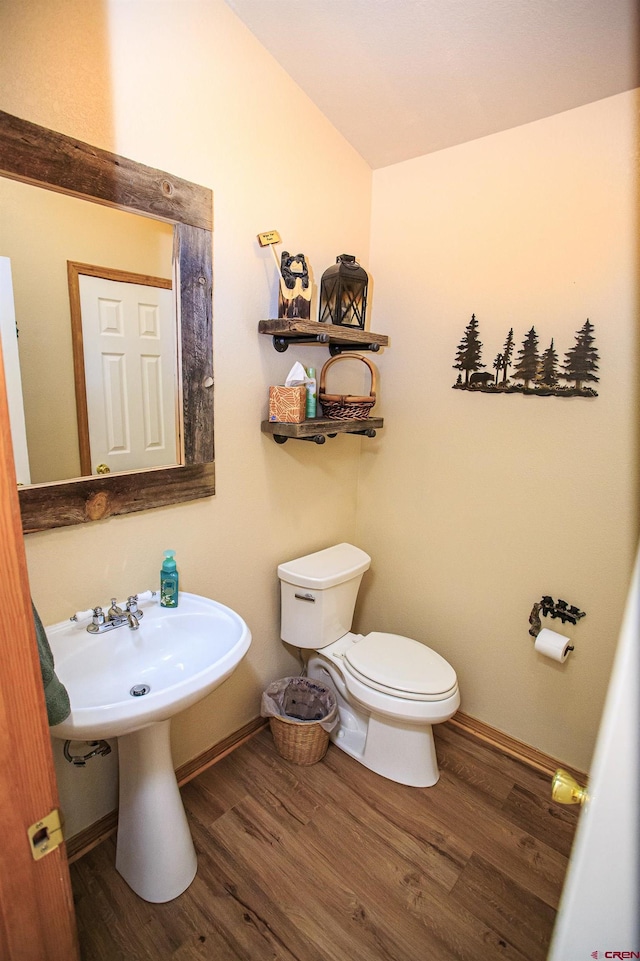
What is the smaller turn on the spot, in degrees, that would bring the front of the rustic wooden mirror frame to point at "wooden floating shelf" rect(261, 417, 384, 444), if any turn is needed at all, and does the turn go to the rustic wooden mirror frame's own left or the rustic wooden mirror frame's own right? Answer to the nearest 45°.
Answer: approximately 45° to the rustic wooden mirror frame's own left

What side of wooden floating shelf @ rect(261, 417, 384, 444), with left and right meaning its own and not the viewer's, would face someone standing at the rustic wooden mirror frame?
right

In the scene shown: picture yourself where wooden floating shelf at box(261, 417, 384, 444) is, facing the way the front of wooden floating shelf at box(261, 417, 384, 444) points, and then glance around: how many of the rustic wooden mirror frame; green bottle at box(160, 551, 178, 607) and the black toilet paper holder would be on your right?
2

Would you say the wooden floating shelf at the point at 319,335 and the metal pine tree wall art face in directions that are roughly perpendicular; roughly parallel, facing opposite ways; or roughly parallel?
roughly perpendicular

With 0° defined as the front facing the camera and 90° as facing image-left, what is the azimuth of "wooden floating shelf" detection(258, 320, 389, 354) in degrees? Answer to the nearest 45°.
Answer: approximately 315°

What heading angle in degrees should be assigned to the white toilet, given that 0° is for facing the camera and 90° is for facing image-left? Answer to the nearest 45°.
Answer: approximately 315°

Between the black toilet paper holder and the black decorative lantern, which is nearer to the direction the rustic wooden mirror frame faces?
the black toilet paper holder
